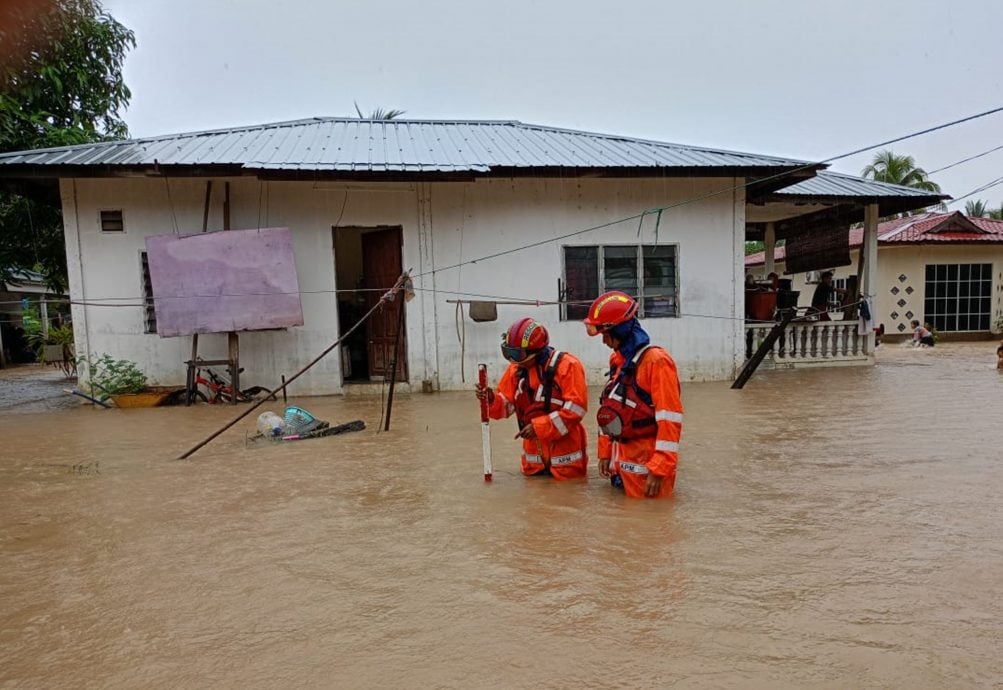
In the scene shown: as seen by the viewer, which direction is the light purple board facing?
toward the camera

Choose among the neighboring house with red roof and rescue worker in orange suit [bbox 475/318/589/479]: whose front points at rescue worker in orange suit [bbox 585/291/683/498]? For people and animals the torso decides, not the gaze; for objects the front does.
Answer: the neighboring house with red roof

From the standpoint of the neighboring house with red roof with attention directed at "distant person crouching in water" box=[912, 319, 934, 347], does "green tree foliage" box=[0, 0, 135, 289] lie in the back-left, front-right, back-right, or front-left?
front-right

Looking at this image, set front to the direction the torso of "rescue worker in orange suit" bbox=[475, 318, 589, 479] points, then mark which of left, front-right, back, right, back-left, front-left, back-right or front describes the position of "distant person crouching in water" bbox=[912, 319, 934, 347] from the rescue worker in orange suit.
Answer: back

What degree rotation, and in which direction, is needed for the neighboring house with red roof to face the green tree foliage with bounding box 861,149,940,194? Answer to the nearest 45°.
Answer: approximately 180°

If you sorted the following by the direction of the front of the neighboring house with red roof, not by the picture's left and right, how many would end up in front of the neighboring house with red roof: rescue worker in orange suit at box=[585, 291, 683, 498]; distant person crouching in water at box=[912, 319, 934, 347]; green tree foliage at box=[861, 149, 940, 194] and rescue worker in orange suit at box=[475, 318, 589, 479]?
3

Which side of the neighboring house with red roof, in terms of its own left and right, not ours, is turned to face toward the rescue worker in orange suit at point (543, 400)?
front

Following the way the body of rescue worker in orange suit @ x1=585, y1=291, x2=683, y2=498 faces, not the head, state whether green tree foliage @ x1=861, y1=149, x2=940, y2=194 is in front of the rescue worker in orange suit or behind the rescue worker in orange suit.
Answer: behind

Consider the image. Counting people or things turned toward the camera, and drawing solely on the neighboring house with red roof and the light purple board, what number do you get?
2

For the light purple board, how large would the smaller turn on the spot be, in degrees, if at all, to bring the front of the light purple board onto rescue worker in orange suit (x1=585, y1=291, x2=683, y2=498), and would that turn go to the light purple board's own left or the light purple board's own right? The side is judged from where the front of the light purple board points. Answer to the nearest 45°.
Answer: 0° — it already faces them

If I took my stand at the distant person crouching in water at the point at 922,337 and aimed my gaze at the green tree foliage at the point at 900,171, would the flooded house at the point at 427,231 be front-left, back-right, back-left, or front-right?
back-left

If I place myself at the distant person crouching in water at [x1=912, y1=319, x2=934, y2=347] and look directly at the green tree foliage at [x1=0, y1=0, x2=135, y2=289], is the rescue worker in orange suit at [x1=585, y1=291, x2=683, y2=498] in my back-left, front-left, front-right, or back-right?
front-left

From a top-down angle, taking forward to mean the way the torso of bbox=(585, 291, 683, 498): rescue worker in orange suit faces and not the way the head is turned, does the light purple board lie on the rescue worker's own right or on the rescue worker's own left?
on the rescue worker's own right

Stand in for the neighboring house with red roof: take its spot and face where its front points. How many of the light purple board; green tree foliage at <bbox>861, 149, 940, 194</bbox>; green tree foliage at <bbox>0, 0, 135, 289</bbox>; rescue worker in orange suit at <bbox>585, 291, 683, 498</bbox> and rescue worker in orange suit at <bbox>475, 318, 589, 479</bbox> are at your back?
1

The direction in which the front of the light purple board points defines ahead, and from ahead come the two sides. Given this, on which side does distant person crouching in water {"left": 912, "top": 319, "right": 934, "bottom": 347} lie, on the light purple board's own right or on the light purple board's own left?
on the light purple board's own left

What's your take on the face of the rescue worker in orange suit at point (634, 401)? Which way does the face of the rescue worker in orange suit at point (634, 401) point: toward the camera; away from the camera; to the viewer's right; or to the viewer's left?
to the viewer's left

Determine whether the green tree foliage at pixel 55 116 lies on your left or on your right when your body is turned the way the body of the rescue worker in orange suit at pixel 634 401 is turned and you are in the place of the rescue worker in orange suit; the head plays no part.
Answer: on your right

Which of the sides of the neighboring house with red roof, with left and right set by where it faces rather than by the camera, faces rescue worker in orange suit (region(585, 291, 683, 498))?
front
